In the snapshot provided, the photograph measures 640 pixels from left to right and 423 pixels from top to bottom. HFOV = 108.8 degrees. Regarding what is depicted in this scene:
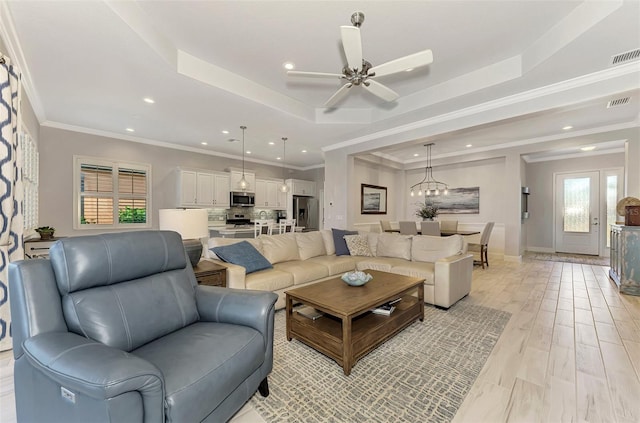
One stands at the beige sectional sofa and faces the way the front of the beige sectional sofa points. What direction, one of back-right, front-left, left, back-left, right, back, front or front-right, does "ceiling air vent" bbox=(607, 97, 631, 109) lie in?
left

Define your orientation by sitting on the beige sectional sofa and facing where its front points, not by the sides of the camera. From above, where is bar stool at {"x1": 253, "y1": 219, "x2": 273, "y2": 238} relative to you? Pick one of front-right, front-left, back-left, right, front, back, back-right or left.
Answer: back-right

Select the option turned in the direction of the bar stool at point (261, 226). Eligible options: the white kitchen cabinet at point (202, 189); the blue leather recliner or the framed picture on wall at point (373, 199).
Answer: the white kitchen cabinet

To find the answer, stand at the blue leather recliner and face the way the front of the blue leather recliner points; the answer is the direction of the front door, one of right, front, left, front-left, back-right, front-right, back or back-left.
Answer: front-left

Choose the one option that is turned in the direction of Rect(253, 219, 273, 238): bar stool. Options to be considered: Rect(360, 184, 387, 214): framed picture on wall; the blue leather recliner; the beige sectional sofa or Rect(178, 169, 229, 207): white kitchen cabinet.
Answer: the white kitchen cabinet

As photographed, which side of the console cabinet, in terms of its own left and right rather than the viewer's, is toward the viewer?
left

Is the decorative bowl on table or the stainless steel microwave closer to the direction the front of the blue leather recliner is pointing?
the decorative bowl on table

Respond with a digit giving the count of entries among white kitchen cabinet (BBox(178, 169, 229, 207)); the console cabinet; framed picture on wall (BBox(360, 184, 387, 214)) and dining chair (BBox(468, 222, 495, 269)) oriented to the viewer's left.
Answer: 2

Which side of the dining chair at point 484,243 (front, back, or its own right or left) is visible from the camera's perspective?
left

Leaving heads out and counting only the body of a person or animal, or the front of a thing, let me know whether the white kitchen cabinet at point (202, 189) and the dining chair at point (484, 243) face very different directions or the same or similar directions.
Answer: very different directions

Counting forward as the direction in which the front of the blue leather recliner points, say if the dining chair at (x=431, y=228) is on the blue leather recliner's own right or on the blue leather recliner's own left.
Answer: on the blue leather recliner's own left

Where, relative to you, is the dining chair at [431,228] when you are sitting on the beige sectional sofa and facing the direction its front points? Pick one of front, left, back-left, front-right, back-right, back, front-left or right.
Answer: back-left

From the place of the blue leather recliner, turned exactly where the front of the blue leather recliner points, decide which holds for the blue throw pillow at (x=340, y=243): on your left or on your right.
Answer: on your left
